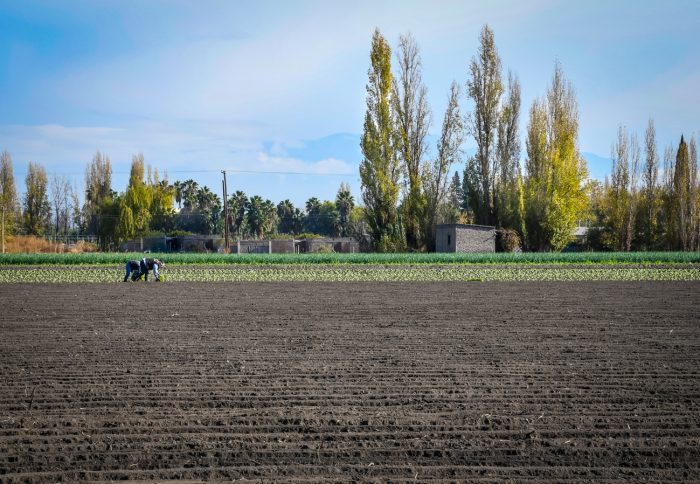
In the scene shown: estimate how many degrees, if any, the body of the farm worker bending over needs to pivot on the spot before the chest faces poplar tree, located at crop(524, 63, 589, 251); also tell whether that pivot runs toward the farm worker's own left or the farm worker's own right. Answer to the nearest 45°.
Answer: approximately 45° to the farm worker's own left

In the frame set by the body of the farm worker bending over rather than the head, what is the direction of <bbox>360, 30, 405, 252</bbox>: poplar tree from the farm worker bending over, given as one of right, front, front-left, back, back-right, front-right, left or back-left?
front-left

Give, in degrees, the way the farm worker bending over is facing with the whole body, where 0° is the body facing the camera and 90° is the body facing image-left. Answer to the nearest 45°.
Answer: approximately 270°

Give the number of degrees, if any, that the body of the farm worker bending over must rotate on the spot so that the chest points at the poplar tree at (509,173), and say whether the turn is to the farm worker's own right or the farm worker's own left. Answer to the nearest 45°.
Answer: approximately 45° to the farm worker's own left

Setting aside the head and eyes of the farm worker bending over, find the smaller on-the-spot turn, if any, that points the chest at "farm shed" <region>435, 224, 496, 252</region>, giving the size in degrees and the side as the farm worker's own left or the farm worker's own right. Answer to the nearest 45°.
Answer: approximately 45° to the farm worker's own left
